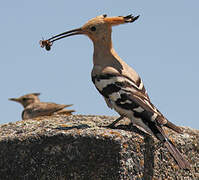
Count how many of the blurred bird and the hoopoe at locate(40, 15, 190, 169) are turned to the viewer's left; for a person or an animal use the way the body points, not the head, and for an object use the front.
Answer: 2

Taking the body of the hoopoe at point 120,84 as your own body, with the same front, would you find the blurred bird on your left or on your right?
on your right

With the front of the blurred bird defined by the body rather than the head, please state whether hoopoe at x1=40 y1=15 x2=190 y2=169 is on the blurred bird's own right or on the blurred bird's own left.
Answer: on the blurred bird's own left

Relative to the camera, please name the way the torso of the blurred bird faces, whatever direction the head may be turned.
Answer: to the viewer's left

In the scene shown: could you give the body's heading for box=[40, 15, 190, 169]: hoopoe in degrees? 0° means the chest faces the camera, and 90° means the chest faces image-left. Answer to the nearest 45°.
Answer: approximately 90°
